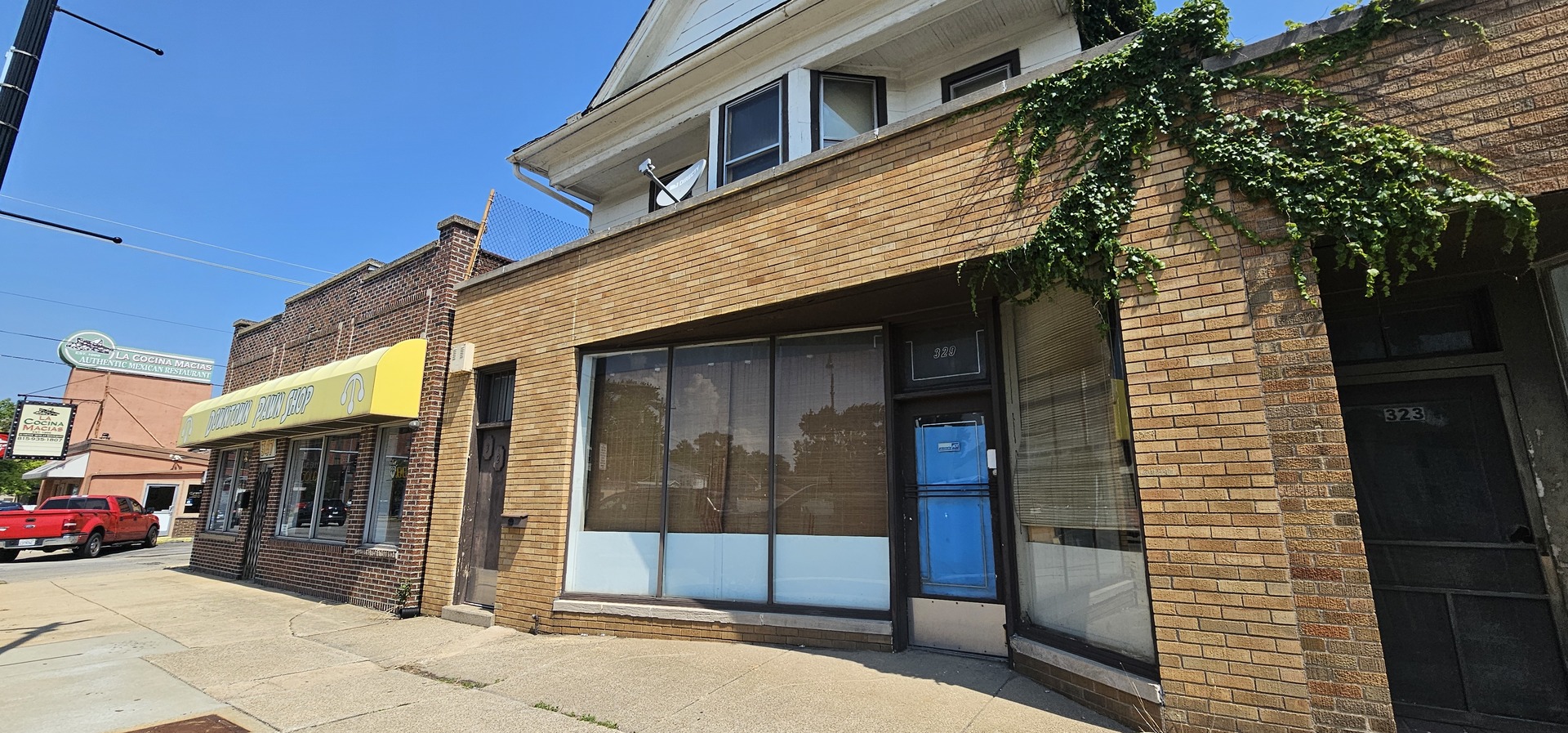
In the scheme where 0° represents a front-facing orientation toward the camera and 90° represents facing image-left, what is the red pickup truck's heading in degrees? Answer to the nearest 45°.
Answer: approximately 225°

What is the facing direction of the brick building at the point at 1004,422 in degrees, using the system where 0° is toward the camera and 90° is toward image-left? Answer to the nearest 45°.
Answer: approximately 45°

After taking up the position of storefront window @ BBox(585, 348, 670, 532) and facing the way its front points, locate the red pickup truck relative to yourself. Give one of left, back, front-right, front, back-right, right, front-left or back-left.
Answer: back-right

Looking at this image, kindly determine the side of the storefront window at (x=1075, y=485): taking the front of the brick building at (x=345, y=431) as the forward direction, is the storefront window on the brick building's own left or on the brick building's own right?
on the brick building's own left

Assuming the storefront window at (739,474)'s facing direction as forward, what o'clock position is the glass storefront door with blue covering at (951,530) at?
The glass storefront door with blue covering is roughly at 10 o'clock from the storefront window.

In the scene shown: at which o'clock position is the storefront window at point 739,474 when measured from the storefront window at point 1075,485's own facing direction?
the storefront window at point 739,474 is roughly at 2 o'clock from the storefront window at point 1075,485.

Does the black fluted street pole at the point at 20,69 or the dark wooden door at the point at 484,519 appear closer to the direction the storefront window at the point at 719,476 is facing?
the black fluted street pole

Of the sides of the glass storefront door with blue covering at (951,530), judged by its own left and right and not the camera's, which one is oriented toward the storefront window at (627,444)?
right

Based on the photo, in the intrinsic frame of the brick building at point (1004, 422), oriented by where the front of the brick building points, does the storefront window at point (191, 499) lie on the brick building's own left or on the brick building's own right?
on the brick building's own right
